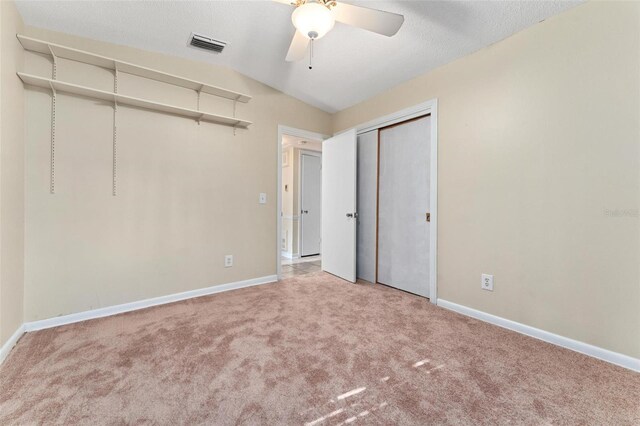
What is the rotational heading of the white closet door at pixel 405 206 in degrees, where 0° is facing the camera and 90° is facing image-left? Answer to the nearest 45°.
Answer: approximately 45°

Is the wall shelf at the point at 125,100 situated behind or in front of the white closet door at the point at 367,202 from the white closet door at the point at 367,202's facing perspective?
in front

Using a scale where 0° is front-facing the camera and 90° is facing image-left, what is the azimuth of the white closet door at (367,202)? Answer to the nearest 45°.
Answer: approximately 45°

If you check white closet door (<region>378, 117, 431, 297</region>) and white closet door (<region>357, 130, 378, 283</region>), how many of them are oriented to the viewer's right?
0

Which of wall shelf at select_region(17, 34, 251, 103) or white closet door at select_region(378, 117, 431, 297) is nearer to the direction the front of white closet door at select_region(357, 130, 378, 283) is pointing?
the wall shelf

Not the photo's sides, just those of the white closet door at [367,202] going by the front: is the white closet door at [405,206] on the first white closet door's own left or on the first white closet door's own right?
on the first white closet door's own left

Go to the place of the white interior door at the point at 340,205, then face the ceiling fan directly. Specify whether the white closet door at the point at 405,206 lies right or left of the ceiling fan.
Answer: left

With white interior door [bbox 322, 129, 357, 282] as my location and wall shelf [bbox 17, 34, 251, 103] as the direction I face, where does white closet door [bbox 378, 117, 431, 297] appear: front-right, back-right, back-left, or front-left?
back-left
